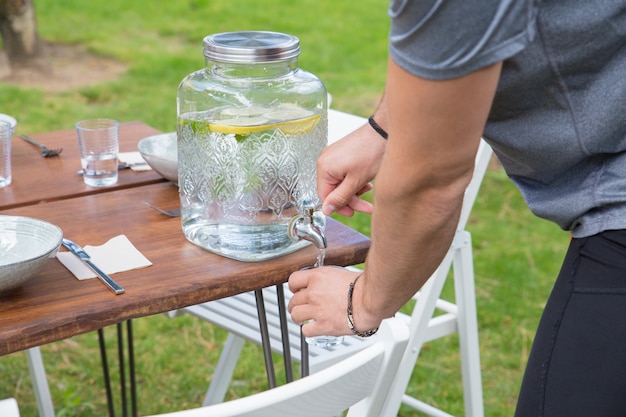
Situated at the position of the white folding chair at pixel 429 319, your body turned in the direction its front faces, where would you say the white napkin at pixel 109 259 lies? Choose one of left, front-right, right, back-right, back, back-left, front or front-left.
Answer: front

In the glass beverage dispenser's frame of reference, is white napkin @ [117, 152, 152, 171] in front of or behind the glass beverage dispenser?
behind

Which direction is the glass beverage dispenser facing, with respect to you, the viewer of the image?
facing the viewer and to the right of the viewer

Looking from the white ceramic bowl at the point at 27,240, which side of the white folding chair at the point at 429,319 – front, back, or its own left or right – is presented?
front

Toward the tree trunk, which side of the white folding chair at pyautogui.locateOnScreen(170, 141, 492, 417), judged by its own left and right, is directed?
right

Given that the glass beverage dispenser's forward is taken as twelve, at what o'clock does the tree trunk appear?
The tree trunk is roughly at 7 o'clock from the glass beverage dispenser.

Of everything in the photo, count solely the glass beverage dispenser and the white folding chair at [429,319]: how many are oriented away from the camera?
0

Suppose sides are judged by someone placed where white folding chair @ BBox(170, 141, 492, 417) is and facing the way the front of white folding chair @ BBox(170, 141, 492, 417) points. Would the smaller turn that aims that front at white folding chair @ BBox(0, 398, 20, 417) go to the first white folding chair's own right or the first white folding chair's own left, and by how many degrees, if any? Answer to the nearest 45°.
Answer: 0° — it already faces it

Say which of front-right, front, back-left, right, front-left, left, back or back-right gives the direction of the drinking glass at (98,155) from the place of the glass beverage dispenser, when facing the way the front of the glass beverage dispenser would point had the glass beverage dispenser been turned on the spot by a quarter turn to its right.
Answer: right

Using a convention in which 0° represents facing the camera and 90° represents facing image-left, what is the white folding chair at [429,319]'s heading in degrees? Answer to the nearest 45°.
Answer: approximately 45°
